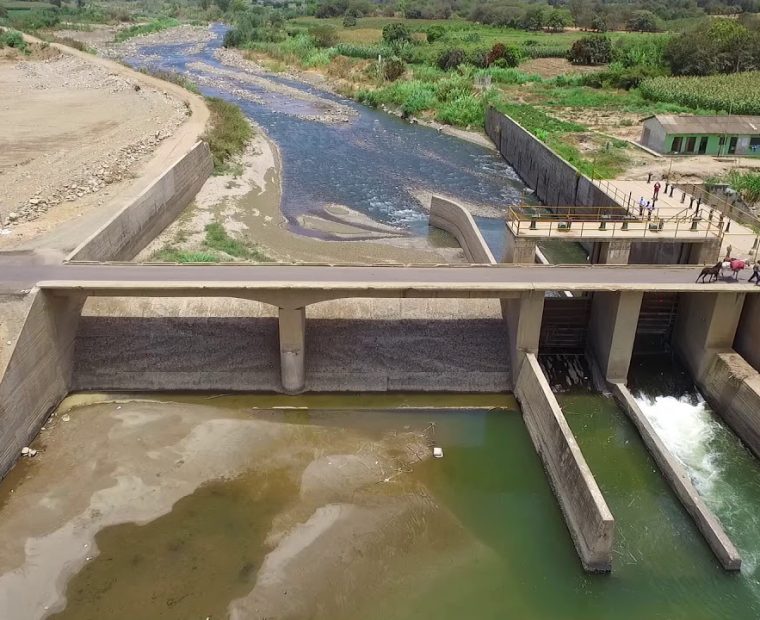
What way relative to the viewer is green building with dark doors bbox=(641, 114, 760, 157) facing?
toward the camera

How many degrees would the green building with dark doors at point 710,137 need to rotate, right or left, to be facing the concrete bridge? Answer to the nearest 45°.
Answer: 0° — it already faces it

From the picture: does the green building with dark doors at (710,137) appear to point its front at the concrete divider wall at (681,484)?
yes

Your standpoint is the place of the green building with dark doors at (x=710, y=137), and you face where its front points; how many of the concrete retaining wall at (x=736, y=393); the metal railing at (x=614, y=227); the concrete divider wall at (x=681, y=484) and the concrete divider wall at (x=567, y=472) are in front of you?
4

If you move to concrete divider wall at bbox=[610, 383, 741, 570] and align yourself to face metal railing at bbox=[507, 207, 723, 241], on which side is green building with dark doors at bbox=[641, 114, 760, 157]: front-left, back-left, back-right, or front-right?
front-right

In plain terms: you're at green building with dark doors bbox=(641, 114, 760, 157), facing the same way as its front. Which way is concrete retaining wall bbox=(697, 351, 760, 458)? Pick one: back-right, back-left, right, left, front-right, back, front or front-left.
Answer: front

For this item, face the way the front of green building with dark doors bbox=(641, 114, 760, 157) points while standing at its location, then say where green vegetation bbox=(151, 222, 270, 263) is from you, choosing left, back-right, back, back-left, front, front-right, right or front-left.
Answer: front-right

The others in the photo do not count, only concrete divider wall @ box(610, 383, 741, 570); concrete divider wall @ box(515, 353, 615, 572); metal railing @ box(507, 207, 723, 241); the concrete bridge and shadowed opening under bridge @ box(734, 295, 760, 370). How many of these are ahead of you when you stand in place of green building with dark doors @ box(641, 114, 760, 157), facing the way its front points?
5

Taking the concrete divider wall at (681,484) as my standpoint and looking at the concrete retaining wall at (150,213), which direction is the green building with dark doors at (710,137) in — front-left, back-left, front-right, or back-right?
front-right

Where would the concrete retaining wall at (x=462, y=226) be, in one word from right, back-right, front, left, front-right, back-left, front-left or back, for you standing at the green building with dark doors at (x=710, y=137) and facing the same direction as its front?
front-right

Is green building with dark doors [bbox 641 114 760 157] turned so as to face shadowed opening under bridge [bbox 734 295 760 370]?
yes

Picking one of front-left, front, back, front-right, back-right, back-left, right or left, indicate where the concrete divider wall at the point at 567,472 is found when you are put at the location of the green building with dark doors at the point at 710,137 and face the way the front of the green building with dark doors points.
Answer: front

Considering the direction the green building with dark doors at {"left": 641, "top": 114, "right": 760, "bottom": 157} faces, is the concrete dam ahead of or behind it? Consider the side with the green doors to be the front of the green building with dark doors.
ahead

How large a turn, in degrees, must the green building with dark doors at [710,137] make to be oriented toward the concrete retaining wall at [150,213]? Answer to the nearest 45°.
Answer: approximately 45° to its right
